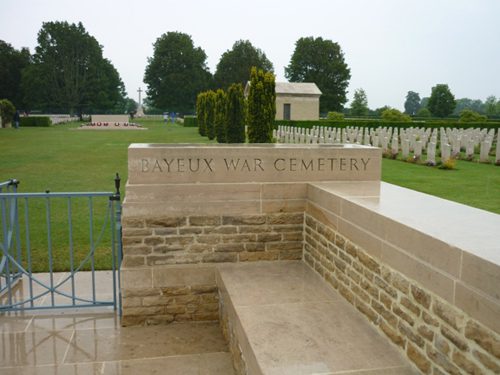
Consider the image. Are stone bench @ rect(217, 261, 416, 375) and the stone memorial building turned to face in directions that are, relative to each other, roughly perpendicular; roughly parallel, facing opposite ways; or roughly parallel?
roughly perpendicular

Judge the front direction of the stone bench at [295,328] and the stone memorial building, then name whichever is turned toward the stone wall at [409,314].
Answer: the stone memorial building

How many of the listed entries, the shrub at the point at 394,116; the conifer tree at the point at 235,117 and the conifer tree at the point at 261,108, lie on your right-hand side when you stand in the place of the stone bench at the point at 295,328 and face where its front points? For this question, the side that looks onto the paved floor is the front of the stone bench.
3

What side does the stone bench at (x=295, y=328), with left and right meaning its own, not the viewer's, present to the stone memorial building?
right

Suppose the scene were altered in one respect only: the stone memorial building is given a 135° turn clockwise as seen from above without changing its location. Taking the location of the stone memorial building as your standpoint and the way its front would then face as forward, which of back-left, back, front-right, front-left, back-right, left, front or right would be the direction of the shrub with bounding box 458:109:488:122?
back

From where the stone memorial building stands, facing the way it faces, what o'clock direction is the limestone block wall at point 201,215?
The limestone block wall is roughly at 12 o'clock from the stone memorial building.

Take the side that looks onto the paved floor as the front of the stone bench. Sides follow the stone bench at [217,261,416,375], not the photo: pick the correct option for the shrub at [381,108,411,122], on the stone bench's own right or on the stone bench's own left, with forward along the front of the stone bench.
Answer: on the stone bench's own right

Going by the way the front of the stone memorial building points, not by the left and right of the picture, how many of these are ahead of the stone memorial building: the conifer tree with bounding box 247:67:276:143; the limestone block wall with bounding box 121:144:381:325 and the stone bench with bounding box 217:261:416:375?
3

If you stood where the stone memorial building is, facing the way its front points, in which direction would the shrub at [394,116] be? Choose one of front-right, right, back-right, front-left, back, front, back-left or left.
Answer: front-left

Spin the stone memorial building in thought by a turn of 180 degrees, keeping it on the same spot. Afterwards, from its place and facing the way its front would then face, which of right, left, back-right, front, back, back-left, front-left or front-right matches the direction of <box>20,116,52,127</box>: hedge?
left

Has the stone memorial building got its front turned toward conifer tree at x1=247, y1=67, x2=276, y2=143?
yes

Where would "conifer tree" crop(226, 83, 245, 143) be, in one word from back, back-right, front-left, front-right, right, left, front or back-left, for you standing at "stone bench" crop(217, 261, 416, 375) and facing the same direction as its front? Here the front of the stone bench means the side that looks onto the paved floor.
right

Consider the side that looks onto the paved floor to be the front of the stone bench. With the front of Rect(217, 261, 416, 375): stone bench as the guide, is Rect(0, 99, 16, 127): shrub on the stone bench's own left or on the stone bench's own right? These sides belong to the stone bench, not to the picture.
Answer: on the stone bench's own right
